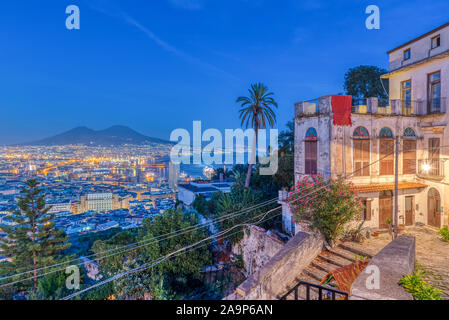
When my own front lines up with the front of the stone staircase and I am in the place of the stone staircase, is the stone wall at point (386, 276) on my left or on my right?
on my left

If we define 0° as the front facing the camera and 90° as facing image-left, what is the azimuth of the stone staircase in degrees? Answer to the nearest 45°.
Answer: approximately 45°

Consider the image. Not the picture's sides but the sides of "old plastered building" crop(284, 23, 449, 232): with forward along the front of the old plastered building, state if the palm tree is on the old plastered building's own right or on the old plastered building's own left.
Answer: on the old plastered building's own right

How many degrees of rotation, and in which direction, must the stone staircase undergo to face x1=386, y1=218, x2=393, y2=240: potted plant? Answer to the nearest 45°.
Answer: approximately 180°

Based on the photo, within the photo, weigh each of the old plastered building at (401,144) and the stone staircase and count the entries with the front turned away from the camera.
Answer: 0

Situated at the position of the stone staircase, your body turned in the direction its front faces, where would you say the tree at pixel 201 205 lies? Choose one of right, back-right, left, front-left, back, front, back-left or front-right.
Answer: right

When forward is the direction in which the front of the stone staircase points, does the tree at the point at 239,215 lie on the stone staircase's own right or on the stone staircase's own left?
on the stone staircase's own right

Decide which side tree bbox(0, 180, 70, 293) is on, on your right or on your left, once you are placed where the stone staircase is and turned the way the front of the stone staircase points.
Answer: on your right

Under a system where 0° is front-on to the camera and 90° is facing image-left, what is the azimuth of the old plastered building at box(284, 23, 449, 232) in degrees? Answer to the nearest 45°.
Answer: approximately 45°

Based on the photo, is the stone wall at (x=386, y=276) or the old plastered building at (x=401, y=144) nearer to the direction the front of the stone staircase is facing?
the stone wall

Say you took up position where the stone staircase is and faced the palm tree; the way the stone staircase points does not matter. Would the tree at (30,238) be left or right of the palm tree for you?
left

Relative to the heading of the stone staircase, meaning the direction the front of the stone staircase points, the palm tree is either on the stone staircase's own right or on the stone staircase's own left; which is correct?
on the stone staircase's own right
